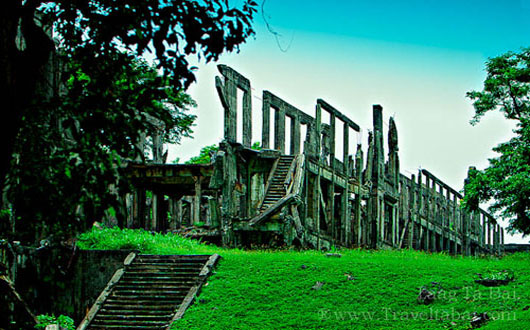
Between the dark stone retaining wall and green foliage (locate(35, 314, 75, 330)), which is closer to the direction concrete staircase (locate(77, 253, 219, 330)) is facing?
the green foliage

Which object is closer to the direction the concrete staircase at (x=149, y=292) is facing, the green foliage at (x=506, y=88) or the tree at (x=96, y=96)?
the tree

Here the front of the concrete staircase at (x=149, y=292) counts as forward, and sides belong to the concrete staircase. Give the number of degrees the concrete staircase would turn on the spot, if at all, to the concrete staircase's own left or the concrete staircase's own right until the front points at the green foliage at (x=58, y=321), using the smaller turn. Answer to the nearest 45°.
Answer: approximately 45° to the concrete staircase's own right

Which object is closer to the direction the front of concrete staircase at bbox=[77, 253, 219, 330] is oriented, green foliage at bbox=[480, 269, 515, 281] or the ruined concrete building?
the green foliage

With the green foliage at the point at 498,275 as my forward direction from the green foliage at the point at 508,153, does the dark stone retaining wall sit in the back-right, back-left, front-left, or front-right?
front-right

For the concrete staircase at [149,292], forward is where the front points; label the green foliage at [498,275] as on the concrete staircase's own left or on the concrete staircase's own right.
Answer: on the concrete staircase's own left

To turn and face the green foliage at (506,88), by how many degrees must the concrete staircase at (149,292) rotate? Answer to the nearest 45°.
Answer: approximately 90° to its left

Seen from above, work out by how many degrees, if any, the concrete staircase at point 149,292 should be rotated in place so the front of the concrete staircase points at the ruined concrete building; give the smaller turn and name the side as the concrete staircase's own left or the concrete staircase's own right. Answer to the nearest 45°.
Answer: approximately 135° to the concrete staircase's own left

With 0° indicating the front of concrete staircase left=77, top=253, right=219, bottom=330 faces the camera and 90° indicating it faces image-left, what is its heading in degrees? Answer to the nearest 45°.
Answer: approximately 0°
